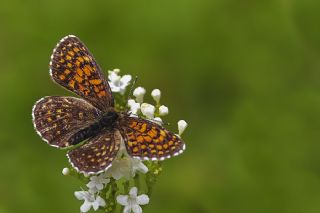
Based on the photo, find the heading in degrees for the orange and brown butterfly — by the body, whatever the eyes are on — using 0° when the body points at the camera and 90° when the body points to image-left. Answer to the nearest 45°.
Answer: approximately 225°

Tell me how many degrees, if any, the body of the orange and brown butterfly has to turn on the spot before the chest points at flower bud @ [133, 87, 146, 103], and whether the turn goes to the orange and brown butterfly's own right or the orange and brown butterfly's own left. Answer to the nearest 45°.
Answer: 0° — it already faces it

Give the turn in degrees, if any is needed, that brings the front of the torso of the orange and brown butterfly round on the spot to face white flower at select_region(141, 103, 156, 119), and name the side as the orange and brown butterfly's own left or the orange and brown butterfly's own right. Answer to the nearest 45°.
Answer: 0° — it already faces it
